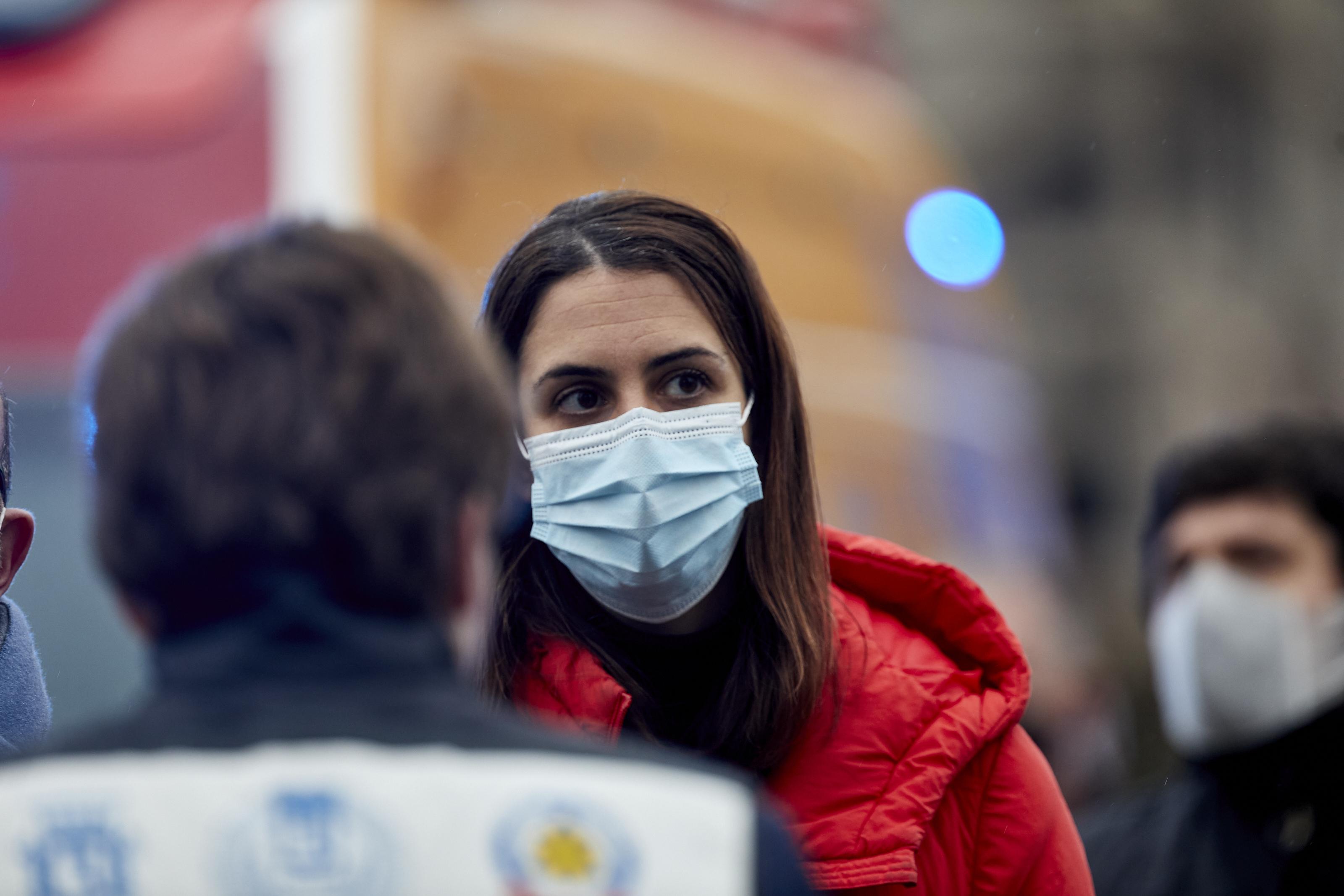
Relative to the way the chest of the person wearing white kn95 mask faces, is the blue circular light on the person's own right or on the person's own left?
on the person's own right

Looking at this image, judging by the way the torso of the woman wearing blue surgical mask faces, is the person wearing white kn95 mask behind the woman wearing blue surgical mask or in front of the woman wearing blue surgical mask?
behind

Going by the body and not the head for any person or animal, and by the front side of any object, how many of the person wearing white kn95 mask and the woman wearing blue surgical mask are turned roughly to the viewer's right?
0

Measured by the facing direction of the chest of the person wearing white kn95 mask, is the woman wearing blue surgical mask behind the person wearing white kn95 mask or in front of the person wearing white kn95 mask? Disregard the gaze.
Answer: in front
